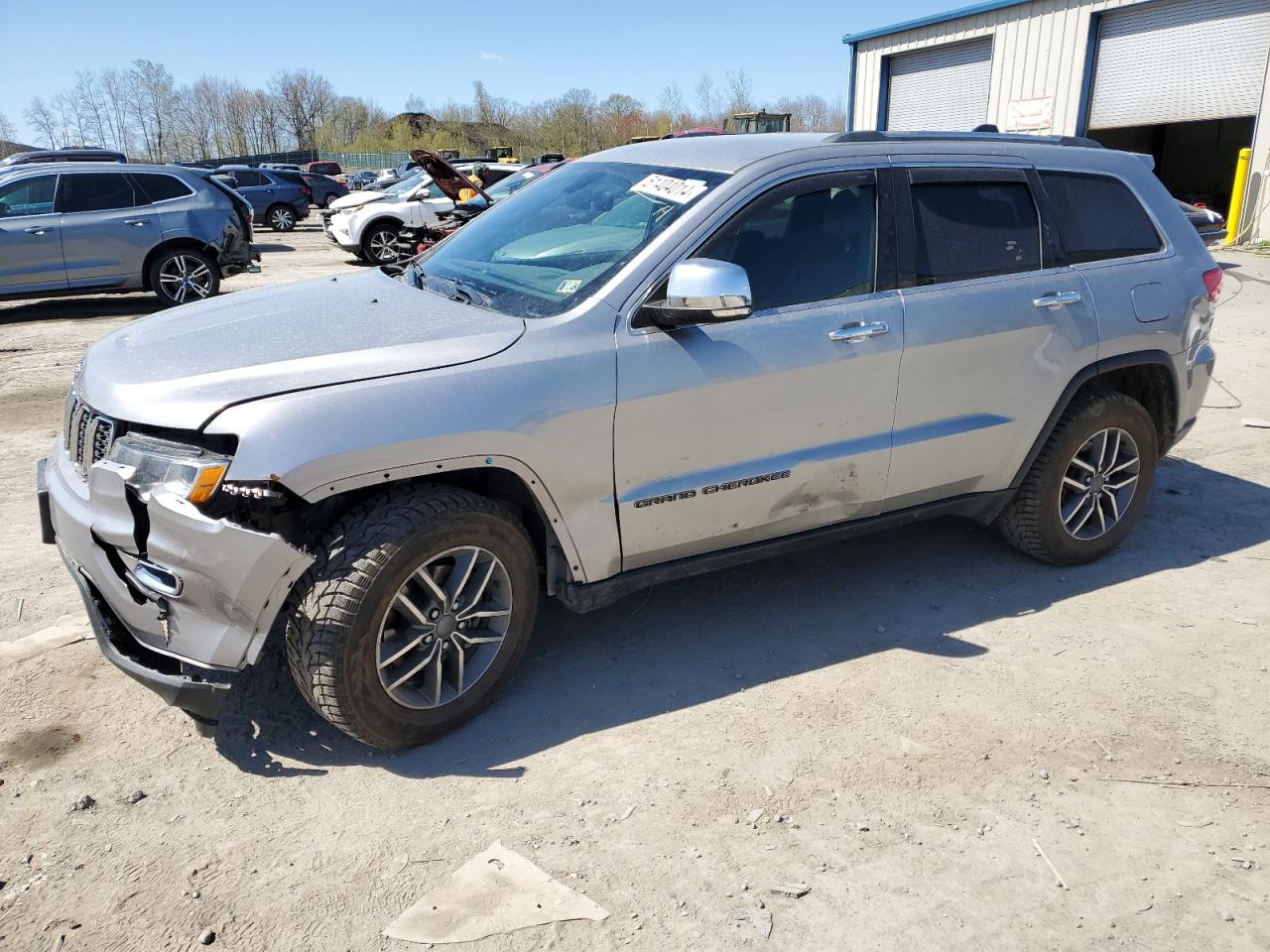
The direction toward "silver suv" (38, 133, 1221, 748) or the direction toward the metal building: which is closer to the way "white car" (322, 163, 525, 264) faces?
the silver suv

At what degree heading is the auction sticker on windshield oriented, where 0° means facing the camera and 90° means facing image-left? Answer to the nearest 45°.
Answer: approximately 45°

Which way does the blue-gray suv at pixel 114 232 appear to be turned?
to the viewer's left

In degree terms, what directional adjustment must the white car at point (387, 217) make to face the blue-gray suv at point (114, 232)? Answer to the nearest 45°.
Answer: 0° — it already faces it

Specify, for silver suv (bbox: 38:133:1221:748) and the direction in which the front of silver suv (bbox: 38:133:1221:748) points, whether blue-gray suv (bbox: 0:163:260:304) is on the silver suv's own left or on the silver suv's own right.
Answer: on the silver suv's own right

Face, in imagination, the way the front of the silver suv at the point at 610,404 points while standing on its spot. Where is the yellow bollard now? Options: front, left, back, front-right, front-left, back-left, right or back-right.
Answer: back

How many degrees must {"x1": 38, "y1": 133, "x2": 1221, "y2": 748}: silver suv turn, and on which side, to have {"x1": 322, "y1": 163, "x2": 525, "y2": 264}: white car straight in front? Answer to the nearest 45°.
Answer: approximately 135° to its right
